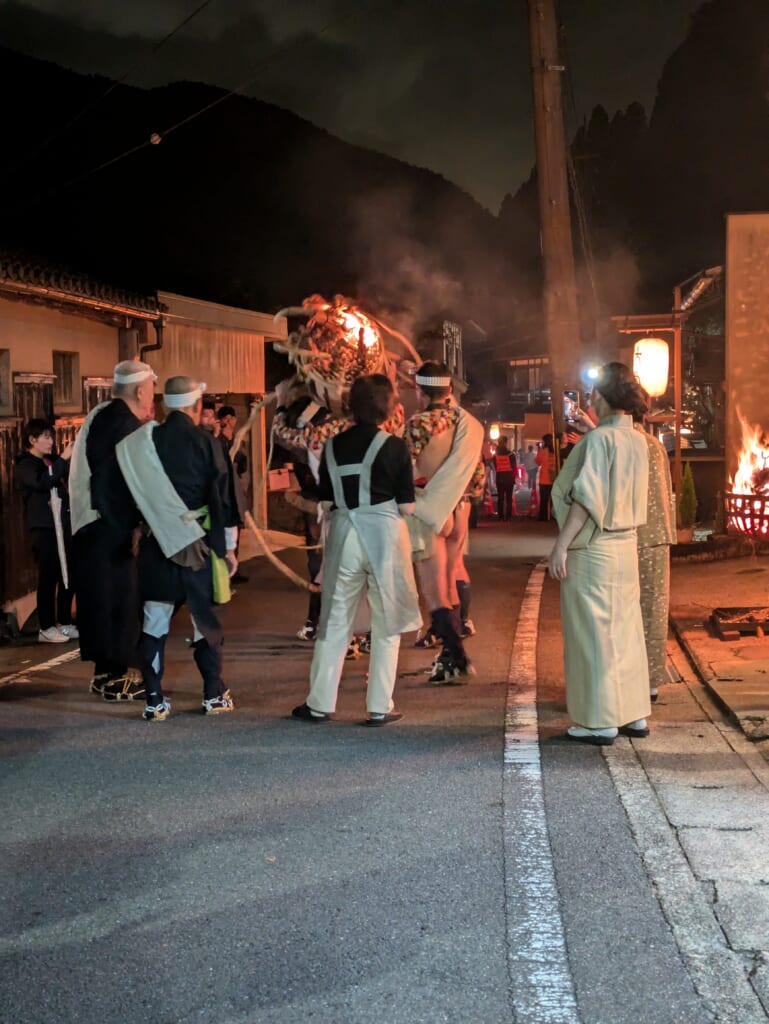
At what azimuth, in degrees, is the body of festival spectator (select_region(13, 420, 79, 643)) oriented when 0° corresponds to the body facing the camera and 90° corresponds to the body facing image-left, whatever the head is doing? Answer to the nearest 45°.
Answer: approximately 270°

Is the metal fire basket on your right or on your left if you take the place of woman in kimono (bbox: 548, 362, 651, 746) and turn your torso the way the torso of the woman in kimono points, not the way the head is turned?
on your right

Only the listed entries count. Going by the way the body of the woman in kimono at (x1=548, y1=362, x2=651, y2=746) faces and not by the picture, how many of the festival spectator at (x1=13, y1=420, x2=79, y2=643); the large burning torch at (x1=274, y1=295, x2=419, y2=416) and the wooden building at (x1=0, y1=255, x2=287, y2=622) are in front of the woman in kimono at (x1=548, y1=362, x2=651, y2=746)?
3

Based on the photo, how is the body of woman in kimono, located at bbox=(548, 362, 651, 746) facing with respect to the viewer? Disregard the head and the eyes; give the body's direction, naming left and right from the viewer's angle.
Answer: facing away from the viewer and to the left of the viewer

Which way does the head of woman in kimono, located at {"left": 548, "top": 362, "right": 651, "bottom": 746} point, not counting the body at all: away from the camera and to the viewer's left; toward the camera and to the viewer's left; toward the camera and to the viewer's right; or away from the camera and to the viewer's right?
away from the camera and to the viewer's left

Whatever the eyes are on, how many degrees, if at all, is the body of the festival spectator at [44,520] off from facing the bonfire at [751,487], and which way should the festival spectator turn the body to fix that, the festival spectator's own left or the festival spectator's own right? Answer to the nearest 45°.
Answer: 0° — they already face it

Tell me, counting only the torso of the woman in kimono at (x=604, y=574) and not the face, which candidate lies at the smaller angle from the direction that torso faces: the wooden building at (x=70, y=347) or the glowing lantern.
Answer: the wooden building

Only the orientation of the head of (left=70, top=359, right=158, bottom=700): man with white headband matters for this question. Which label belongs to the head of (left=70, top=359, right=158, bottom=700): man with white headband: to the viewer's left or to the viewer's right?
to the viewer's right

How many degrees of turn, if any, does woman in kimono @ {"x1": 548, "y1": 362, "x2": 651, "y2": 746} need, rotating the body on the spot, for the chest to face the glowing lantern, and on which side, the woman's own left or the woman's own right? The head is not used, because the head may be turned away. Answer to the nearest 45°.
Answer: approximately 45° to the woman's own right

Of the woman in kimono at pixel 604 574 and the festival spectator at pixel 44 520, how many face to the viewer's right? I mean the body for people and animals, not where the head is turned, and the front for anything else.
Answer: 1

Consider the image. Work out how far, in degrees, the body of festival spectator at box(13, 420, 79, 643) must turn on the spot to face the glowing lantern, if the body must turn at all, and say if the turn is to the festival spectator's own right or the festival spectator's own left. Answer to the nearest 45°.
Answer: approximately 45° to the festival spectator's own left

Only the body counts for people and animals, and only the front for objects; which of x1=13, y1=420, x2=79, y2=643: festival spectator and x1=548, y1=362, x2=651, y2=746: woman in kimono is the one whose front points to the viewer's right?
the festival spectator

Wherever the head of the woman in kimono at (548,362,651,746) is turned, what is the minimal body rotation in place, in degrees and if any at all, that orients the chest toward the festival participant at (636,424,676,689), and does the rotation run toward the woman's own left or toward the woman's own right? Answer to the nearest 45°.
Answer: approximately 45° to the woman's own right

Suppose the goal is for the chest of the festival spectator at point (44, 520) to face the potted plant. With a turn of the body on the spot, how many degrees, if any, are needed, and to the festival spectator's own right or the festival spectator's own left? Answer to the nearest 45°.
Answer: approximately 45° to the festival spectator's own left
